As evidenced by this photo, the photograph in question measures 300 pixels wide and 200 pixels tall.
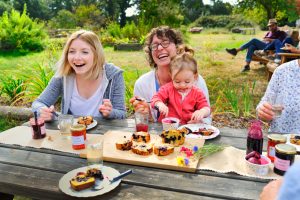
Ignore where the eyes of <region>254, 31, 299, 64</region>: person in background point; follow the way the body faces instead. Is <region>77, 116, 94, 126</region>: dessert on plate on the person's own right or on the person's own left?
on the person's own left

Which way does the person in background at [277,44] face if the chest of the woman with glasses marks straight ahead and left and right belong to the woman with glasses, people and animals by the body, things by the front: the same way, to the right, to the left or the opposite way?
to the right

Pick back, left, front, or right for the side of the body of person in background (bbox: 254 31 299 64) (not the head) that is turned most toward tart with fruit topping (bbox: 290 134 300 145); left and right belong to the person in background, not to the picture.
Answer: left

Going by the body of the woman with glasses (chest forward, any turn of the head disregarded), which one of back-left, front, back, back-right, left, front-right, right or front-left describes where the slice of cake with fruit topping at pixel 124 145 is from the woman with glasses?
front

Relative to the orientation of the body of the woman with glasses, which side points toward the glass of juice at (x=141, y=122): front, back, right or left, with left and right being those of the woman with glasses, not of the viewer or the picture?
front

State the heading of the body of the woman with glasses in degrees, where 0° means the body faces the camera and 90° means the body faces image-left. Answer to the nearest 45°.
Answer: approximately 0°

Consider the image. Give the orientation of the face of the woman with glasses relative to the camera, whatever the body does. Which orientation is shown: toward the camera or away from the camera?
toward the camera

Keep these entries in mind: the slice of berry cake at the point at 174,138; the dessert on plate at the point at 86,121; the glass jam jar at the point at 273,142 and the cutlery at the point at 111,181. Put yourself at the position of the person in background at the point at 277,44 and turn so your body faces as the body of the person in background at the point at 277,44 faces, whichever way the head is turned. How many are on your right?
0

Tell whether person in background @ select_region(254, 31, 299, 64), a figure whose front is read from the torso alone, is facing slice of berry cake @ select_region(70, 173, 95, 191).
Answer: no

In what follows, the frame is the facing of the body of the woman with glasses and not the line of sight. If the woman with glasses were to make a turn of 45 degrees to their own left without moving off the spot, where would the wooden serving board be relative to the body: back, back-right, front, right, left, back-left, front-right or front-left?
front-right

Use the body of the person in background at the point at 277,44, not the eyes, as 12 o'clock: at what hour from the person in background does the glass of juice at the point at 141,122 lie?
The glass of juice is roughly at 9 o'clock from the person in background.

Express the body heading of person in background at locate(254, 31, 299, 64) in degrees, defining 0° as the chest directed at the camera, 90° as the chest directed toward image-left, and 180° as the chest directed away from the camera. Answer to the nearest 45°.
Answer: approximately 90°

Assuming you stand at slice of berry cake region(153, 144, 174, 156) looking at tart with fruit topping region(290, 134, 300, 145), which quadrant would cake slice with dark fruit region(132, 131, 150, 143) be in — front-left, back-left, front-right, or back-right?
back-left

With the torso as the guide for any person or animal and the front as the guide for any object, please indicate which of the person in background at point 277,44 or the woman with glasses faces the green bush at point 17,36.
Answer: the person in background

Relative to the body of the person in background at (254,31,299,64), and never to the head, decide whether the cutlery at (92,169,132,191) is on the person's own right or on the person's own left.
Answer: on the person's own left

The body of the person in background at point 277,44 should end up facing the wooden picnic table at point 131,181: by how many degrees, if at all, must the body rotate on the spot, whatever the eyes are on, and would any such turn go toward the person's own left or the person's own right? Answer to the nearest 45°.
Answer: approximately 90° to the person's own left

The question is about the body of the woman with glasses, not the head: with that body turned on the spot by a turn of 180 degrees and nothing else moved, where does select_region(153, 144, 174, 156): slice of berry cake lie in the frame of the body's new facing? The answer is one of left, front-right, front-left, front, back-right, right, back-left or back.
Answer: back

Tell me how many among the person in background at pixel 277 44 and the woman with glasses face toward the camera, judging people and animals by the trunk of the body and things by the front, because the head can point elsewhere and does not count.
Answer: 1

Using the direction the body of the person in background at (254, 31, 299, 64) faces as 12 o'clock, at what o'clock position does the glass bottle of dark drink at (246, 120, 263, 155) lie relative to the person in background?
The glass bottle of dark drink is roughly at 9 o'clock from the person in background.

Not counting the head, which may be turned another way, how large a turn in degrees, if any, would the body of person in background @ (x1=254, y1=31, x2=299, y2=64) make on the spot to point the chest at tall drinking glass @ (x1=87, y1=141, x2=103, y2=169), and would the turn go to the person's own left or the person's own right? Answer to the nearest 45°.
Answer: approximately 90° to the person's own left
